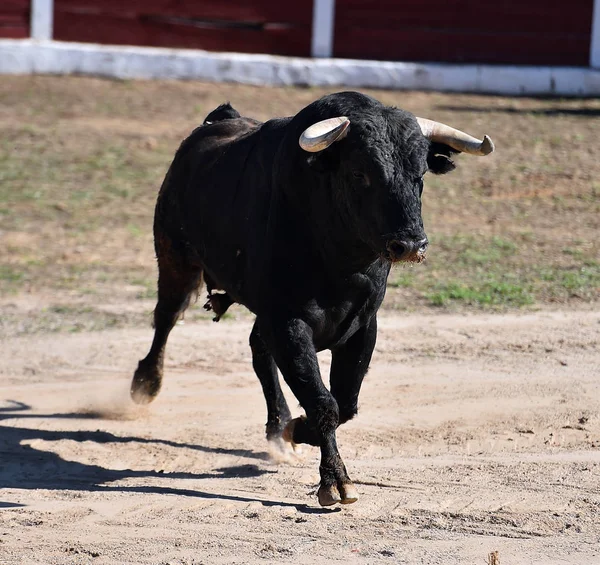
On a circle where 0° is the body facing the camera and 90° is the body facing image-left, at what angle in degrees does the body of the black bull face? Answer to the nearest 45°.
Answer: approximately 315°
